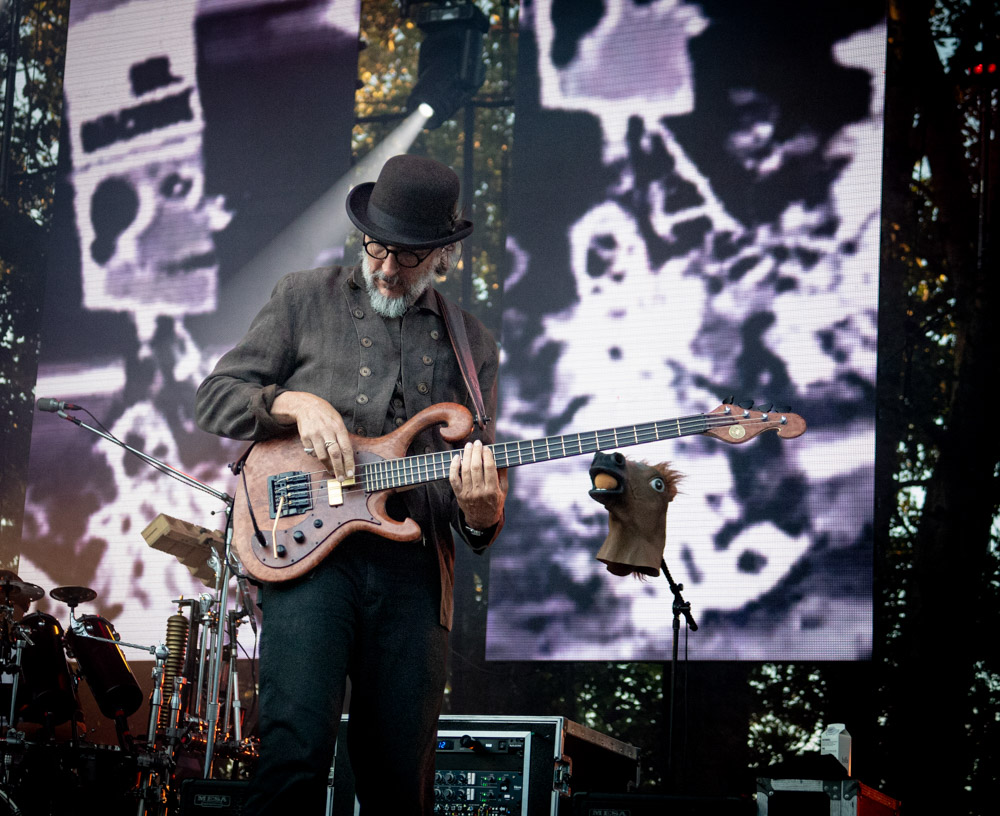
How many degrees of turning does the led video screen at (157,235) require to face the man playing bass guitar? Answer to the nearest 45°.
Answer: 0° — it already faces them

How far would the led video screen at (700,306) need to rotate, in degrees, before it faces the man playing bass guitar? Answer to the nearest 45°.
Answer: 0° — it already faces them

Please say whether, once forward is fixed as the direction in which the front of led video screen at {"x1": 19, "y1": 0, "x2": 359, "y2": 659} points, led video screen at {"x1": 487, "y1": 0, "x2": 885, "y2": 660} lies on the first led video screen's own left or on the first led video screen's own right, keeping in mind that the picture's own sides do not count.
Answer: on the first led video screen's own left

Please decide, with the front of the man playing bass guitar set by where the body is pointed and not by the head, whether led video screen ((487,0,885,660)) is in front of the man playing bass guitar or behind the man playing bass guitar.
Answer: behind

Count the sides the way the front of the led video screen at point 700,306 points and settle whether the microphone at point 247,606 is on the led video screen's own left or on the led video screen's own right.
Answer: on the led video screen's own right

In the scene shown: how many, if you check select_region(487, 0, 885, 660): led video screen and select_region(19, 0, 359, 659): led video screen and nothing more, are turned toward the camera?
2

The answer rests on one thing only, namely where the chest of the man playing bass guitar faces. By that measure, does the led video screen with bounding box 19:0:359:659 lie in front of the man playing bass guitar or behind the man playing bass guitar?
behind

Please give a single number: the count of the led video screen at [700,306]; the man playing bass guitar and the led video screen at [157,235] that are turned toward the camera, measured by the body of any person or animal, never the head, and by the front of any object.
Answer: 3

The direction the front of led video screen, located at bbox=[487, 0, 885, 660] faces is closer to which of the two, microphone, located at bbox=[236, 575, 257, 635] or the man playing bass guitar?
the man playing bass guitar

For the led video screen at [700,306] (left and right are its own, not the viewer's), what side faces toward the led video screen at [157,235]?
right

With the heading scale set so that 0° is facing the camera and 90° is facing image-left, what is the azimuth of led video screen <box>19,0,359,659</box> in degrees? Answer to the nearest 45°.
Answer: approximately 0°
